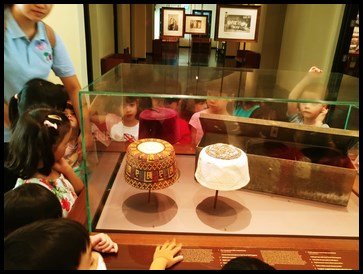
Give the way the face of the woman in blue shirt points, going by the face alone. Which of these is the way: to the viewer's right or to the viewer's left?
to the viewer's right

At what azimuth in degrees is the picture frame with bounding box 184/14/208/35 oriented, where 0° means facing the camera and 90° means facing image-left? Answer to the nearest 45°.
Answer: approximately 0°

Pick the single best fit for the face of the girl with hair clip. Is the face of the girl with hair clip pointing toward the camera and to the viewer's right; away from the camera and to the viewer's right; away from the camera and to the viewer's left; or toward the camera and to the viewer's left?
away from the camera and to the viewer's right

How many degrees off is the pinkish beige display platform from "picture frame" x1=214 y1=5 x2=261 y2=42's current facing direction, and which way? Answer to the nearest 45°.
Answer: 0° — it already faces it

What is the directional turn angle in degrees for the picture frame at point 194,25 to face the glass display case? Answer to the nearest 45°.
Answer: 0° — it already faces it

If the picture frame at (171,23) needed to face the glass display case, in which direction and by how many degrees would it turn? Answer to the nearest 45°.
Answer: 0° — it already faces it
